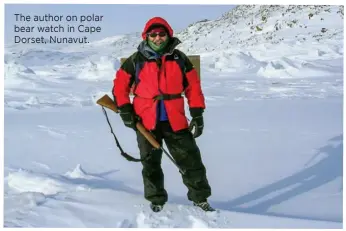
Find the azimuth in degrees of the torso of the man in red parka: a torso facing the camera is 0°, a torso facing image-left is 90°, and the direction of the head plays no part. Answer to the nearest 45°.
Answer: approximately 0°
